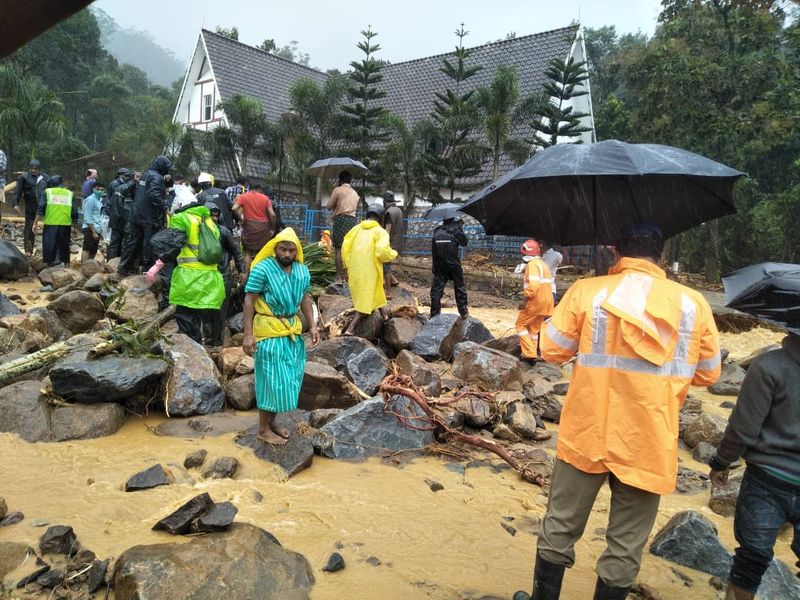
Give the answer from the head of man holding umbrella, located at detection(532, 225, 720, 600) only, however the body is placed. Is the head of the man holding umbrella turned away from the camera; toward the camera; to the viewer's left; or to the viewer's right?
away from the camera

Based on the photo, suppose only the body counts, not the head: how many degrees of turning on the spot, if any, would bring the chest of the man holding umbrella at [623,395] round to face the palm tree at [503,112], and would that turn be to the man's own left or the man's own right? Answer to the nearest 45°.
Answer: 0° — they already face it

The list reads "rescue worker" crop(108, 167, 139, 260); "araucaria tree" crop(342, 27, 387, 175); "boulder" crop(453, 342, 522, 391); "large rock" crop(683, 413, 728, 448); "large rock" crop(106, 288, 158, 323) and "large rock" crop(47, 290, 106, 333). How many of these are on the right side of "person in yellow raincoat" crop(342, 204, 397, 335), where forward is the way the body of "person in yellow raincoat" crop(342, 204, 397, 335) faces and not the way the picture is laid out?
2

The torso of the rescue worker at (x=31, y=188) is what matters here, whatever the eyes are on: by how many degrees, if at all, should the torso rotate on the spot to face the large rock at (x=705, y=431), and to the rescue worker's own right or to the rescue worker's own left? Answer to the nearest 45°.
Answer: approximately 45° to the rescue worker's own left

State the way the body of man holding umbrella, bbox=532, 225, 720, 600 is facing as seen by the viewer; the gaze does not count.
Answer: away from the camera

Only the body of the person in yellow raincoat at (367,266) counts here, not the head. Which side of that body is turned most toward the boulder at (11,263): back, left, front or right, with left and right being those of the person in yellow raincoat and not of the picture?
left

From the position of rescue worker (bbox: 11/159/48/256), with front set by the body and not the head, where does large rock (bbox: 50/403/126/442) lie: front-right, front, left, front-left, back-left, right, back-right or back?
front

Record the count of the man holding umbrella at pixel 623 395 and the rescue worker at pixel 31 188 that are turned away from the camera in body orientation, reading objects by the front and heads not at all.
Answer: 1

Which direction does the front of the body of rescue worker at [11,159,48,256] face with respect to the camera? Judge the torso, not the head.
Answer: toward the camera

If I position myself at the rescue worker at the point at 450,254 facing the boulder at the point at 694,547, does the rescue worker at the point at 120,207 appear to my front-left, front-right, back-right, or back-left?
back-right
